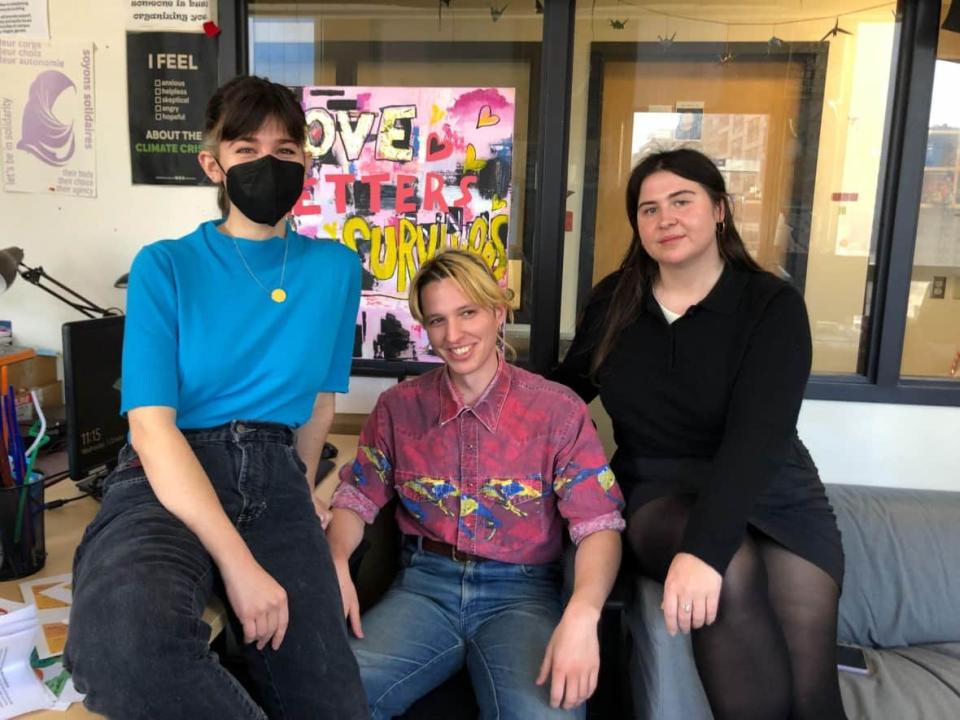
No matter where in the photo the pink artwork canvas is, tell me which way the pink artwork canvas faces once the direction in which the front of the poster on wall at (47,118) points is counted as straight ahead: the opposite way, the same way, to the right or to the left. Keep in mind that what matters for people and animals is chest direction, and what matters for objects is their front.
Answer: the same way

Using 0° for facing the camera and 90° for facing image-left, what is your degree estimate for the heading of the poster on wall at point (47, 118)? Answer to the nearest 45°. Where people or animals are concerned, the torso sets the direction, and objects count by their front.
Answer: approximately 0°

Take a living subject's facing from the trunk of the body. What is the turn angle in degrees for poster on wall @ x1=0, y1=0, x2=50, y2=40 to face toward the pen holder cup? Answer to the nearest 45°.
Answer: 0° — it already faces it

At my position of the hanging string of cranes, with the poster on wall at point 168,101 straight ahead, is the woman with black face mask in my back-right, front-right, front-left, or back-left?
front-left

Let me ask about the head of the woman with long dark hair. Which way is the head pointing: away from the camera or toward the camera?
toward the camera

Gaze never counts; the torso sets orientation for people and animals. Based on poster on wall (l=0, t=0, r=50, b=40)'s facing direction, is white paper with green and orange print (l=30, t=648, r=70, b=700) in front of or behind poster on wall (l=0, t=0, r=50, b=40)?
in front

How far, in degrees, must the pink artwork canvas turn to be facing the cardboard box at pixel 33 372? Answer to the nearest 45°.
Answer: approximately 90° to its right

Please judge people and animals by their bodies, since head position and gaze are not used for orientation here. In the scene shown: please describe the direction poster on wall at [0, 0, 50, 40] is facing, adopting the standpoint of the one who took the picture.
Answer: facing the viewer

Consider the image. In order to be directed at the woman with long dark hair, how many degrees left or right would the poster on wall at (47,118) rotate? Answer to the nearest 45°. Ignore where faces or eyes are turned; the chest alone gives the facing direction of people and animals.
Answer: approximately 45° to its left

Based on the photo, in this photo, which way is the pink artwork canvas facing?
toward the camera

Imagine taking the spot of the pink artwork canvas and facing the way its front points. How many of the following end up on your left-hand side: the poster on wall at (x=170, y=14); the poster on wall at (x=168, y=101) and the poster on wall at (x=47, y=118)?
0

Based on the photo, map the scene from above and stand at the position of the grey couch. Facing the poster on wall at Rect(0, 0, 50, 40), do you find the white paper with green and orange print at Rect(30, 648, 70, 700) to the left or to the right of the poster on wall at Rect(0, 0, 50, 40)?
left
